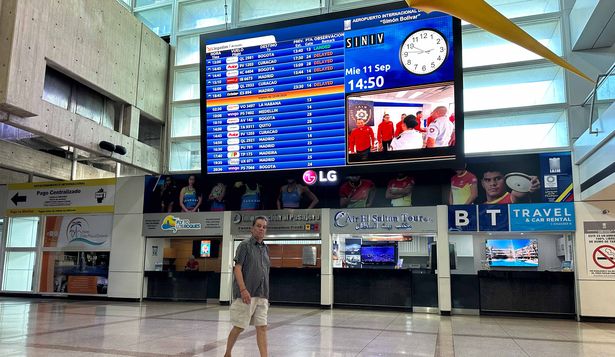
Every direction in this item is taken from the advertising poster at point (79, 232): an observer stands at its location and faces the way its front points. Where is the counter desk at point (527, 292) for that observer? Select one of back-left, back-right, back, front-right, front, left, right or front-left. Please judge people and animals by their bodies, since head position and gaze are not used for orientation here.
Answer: front-left

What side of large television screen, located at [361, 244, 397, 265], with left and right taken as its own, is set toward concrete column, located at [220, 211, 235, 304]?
right

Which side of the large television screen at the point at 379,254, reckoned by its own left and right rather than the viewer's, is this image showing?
front

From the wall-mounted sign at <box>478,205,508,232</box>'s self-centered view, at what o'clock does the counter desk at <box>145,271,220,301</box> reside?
The counter desk is roughly at 3 o'clock from the wall-mounted sign.

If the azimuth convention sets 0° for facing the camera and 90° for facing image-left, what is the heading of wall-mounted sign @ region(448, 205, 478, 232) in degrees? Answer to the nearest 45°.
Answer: approximately 0°

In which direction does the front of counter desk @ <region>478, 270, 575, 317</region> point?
toward the camera

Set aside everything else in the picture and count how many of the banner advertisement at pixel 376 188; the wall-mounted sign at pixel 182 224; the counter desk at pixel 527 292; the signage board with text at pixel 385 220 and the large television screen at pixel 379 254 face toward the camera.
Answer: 5

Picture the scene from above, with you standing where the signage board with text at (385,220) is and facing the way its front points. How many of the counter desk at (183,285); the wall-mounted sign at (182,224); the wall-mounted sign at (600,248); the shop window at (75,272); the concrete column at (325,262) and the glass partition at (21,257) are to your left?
1

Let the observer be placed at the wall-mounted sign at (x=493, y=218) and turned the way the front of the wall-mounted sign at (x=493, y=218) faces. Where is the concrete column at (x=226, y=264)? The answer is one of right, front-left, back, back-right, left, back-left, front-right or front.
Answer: right

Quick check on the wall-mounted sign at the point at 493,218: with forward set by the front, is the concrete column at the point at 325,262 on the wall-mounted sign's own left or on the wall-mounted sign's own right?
on the wall-mounted sign's own right

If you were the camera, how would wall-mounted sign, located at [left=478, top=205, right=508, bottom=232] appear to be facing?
facing the viewer

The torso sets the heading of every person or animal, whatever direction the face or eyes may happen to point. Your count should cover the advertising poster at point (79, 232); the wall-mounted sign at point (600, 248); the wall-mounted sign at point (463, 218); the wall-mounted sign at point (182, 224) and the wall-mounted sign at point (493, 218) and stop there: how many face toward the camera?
5
